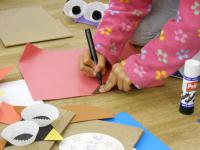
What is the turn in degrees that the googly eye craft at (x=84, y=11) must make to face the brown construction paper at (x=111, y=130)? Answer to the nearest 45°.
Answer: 0° — it already faces it

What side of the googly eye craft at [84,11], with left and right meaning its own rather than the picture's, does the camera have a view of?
front

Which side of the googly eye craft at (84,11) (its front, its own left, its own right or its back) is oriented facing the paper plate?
front

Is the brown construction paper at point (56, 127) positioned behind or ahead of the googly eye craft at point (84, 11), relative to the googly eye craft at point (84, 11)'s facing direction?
ahead

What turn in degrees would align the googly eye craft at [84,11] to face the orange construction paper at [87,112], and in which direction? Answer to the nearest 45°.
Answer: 0° — it already faces it

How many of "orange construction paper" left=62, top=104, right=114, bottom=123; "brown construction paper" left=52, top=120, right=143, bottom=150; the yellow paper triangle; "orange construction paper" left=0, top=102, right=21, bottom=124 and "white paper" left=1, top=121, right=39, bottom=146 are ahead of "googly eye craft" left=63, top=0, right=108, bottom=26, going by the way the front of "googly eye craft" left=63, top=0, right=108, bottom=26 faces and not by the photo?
5

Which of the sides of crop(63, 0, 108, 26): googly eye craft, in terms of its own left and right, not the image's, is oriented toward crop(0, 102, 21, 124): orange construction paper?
front

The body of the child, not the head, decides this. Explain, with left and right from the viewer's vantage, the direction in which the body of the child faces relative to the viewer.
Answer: facing the viewer and to the left of the viewer

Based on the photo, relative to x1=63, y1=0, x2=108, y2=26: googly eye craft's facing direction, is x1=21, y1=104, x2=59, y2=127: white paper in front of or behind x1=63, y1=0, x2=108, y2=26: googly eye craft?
in front

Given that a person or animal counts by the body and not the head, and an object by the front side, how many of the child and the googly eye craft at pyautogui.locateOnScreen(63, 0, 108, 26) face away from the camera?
0

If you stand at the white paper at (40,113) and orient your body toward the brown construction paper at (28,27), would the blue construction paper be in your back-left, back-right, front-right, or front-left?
back-right
